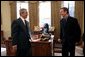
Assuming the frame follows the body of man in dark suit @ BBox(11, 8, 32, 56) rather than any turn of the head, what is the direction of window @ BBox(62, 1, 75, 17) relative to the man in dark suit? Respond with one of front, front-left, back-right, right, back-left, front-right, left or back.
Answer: front-left

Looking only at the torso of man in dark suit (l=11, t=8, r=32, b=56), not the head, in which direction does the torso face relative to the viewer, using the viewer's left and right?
facing the viewer and to the right of the viewer

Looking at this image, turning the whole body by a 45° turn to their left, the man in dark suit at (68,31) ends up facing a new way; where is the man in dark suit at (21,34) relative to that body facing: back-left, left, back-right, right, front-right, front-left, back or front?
right
